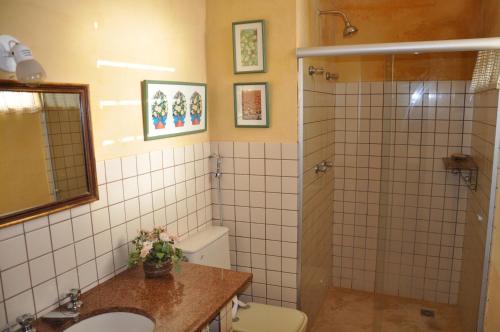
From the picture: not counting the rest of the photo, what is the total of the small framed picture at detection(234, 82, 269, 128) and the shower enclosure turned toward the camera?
2

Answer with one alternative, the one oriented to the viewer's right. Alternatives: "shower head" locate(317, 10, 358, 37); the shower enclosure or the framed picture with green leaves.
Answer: the shower head

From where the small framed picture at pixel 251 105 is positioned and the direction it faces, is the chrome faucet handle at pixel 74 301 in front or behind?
in front

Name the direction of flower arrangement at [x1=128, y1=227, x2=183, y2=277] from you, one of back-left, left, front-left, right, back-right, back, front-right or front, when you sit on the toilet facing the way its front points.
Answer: right

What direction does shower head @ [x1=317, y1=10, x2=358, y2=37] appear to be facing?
to the viewer's right

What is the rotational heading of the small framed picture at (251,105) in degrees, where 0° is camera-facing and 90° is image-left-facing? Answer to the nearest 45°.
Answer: approximately 0°

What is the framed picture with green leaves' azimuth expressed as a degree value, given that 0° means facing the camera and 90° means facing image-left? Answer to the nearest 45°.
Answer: approximately 0°

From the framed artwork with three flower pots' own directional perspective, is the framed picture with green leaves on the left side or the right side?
on its left

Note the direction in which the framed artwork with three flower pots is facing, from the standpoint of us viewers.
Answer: facing the viewer and to the right of the viewer
